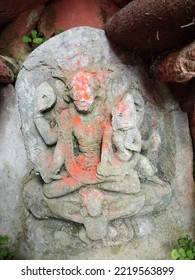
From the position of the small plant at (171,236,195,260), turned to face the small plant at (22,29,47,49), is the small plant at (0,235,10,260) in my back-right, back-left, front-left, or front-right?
front-left

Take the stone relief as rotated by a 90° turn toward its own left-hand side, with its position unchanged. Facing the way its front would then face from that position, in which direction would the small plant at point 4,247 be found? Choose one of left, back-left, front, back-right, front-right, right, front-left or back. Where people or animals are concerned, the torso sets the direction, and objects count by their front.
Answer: back

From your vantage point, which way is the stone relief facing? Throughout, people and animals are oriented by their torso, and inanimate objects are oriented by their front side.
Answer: toward the camera
